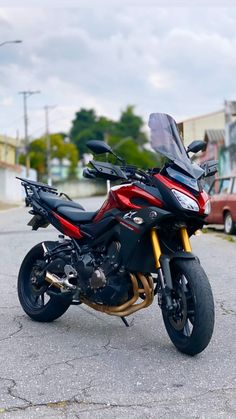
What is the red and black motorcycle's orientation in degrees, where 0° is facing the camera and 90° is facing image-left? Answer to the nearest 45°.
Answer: approximately 315°

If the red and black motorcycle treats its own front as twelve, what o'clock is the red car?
The red car is roughly at 8 o'clock from the red and black motorcycle.
